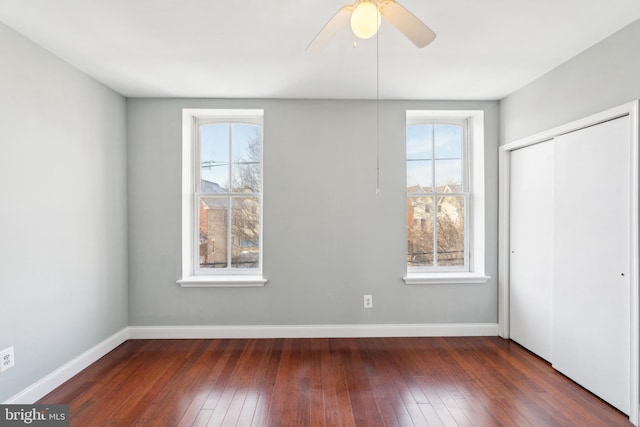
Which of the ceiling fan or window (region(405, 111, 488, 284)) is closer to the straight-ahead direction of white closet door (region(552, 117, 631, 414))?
the ceiling fan

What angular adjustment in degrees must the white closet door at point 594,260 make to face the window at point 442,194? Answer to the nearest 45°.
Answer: approximately 90° to its right

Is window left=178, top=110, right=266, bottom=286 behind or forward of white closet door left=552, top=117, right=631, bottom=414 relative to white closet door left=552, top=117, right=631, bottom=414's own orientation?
forward

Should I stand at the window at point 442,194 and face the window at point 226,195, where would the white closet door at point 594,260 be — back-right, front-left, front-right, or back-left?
back-left

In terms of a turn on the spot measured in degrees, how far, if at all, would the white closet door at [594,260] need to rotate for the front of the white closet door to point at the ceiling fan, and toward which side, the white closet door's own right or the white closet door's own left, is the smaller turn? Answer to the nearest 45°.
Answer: approximately 45° to the white closet door's own left

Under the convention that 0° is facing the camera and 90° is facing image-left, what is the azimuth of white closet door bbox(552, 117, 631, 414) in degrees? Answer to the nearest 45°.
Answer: approximately 45°
